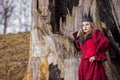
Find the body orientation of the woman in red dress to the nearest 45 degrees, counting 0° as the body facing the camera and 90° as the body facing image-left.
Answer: approximately 45°
